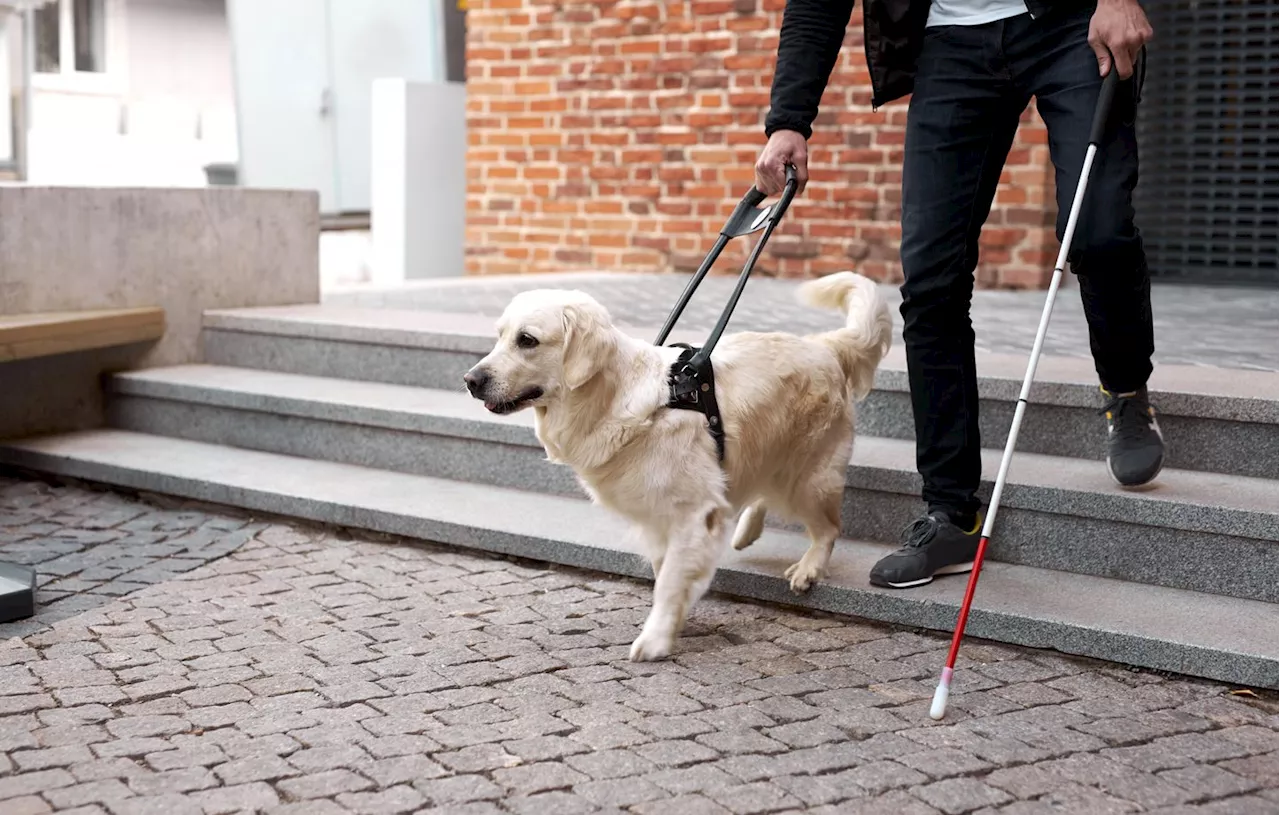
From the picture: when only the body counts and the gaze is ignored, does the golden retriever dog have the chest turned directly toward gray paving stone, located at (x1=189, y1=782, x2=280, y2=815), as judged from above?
yes

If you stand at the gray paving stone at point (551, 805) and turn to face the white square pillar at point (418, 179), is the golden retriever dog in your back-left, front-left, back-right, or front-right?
front-right

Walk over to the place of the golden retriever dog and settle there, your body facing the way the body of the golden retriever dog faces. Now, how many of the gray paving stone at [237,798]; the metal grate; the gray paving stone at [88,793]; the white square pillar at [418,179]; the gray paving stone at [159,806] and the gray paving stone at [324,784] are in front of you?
4

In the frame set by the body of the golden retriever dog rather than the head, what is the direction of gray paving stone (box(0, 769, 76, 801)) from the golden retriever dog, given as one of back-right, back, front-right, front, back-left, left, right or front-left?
front

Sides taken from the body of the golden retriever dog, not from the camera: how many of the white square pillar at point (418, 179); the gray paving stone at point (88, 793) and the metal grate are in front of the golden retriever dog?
1

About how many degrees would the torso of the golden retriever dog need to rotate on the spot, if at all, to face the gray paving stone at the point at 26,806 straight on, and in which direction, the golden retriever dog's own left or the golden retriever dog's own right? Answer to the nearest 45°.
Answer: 0° — it already faces it

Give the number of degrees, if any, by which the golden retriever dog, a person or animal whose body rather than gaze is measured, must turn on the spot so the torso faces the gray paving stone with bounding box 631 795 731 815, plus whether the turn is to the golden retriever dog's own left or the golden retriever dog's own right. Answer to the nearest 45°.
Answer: approximately 45° to the golden retriever dog's own left

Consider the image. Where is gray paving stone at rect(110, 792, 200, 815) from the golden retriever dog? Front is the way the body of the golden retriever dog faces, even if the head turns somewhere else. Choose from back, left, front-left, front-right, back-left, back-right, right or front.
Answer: front

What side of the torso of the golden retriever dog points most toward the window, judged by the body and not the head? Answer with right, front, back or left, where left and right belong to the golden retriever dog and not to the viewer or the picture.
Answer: right

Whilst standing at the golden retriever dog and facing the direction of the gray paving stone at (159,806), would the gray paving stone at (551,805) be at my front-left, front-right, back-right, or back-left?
front-left

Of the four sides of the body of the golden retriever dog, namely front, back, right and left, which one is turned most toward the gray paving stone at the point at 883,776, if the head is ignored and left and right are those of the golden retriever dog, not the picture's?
left

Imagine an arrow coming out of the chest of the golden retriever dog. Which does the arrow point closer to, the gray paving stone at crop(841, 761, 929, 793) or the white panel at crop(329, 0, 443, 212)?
the gray paving stone

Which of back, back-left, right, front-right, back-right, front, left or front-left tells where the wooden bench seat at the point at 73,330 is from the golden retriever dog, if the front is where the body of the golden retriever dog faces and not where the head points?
right

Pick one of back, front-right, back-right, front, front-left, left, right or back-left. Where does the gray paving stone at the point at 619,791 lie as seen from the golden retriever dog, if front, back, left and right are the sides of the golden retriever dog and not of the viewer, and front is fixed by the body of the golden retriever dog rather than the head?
front-left

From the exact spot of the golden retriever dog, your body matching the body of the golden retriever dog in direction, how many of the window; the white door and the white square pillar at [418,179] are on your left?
0

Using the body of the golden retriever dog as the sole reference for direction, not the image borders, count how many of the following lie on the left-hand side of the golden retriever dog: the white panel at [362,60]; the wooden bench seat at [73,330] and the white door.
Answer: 0

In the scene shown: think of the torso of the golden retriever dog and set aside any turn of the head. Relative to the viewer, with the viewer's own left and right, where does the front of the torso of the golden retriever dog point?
facing the viewer and to the left of the viewer

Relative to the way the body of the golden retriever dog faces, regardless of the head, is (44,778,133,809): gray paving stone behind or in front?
in front

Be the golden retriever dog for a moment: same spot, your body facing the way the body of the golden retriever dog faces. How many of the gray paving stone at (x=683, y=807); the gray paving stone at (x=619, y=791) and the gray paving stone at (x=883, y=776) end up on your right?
0

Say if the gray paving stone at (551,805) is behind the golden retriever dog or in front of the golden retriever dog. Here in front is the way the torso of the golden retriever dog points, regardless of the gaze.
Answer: in front
